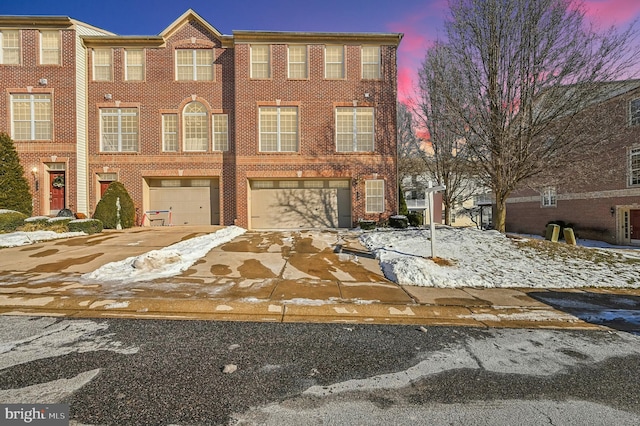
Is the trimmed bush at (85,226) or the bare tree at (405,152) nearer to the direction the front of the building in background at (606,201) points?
the trimmed bush

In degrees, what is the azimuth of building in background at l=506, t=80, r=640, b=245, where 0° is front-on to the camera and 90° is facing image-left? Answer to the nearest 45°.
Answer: approximately 45°

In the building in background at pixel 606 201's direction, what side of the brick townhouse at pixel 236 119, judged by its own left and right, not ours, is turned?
left

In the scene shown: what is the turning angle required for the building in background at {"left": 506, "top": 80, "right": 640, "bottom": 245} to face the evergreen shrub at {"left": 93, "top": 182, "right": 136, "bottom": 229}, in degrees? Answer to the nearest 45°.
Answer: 0° — it already faces it

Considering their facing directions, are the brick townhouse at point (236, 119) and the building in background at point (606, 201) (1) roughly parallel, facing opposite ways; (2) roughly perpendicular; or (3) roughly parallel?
roughly perpendicular

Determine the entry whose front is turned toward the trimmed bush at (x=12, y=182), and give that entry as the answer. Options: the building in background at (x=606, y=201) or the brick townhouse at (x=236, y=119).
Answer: the building in background

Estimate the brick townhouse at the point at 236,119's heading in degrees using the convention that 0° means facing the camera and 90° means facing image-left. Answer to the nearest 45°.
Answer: approximately 0°
